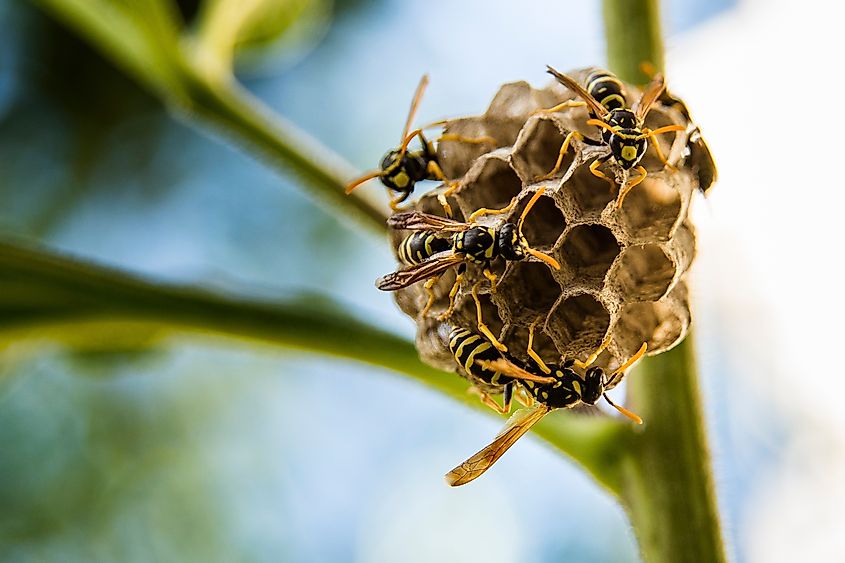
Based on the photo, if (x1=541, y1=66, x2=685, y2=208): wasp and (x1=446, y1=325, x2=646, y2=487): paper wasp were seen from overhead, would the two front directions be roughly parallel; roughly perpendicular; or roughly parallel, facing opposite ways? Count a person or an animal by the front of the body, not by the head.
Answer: roughly perpendicular

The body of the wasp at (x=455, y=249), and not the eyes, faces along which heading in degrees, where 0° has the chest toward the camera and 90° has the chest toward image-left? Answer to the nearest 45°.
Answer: approximately 270°

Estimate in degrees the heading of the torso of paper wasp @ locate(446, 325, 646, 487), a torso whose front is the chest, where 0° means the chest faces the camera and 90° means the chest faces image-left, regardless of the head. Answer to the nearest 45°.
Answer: approximately 270°

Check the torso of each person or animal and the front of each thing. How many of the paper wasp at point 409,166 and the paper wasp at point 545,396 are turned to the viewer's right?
1

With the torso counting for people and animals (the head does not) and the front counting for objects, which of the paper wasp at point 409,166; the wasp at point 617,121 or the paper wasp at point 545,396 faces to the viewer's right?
the paper wasp at point 545,396

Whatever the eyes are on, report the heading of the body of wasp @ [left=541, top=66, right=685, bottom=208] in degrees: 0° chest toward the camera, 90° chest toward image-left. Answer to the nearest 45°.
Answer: approximately 0°
